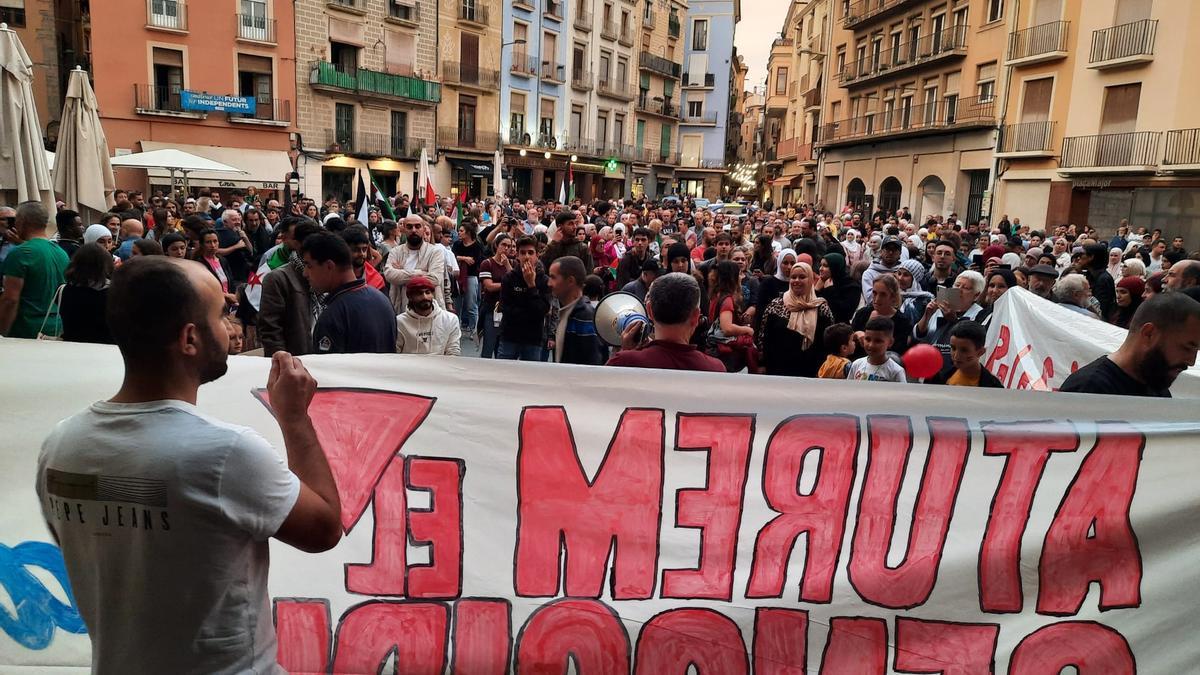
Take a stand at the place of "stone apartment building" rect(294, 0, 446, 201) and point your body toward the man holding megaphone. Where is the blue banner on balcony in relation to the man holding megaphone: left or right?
right

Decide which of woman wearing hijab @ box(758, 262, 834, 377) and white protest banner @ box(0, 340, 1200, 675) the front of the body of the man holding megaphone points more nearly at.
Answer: the woman wearing hijab

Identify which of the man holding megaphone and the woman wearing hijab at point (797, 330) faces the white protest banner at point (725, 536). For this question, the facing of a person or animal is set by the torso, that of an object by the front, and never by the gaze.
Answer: the woman wearing hijab

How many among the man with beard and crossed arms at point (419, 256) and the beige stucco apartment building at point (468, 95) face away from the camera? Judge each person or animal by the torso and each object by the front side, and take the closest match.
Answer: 0

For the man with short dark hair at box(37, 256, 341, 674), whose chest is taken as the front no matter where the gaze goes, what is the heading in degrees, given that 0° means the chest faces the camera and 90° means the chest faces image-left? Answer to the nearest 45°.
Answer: approximately 225°

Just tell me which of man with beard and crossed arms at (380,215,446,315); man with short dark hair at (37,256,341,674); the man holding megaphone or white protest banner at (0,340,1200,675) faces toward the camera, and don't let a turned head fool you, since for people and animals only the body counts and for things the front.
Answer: the man with beard and crossed arms

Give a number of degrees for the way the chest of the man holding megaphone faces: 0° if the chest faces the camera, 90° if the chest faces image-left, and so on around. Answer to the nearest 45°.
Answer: approximately 180°

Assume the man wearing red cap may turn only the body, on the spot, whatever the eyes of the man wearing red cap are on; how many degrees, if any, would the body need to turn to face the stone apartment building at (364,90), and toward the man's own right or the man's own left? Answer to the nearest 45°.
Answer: approximately 180°

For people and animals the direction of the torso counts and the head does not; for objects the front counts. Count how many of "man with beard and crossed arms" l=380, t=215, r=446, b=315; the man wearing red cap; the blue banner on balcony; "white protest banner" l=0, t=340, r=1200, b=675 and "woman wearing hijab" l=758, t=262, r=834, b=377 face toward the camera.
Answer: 4

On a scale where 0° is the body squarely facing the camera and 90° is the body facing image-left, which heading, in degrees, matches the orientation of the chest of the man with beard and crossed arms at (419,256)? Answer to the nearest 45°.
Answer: approximately 0°

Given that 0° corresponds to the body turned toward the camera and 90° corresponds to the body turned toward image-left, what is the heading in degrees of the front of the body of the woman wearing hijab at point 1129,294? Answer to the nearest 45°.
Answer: approximately 45°

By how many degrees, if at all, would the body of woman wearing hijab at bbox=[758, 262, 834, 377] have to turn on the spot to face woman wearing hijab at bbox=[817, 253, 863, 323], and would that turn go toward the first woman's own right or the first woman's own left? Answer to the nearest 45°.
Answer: approximately 180°
